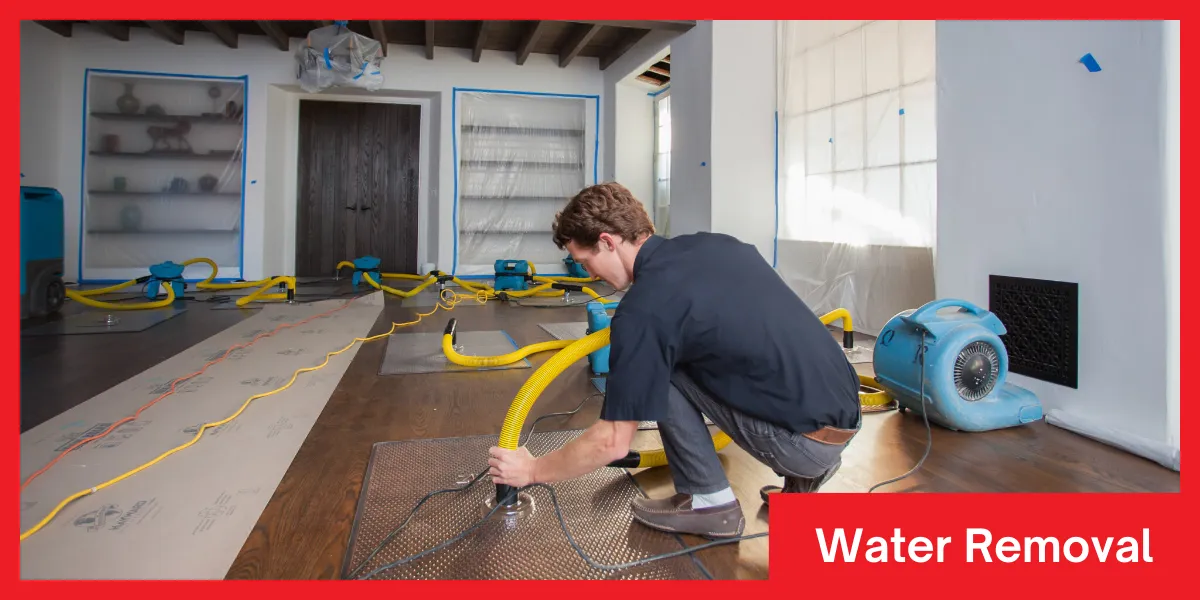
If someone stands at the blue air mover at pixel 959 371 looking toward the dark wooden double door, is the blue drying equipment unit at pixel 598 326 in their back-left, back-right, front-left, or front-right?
front-left

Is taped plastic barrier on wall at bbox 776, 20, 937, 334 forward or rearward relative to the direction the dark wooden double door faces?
forward

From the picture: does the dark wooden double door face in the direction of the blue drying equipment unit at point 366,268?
yes

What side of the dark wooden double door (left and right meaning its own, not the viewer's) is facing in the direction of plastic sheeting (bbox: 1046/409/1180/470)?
front

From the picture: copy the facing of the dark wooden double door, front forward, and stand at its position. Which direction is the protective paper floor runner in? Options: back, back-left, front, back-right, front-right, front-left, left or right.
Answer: front

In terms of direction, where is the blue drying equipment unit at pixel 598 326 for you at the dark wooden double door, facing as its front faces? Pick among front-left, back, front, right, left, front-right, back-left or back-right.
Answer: front

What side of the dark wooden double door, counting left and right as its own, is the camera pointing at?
front

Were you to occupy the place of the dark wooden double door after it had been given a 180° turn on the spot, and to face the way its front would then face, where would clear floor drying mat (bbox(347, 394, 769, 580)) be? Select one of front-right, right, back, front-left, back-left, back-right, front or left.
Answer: back

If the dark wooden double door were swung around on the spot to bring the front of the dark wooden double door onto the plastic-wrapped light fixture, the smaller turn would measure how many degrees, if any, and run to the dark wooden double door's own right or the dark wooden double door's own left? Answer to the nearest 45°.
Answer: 0° — it already faces it
